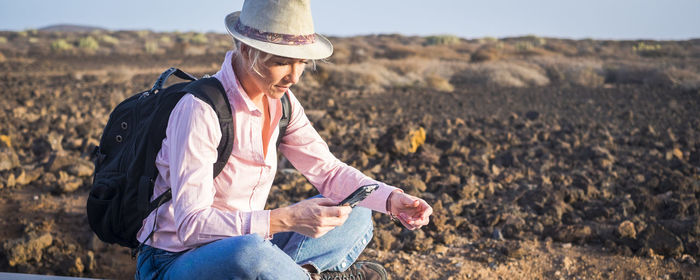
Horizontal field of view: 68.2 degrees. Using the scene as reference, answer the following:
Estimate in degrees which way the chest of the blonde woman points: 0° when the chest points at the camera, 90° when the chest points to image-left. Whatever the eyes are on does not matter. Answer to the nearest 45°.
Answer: approximately 315°

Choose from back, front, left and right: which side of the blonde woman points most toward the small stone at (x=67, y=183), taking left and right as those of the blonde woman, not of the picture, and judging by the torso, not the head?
back

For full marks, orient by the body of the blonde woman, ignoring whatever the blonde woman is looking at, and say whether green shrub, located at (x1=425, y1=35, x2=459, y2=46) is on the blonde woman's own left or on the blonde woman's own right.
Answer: on the blonde woman's own left

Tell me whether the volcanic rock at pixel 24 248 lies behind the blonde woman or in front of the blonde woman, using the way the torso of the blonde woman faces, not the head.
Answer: behind

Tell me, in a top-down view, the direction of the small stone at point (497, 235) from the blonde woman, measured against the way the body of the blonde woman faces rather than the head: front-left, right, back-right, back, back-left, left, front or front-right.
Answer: left

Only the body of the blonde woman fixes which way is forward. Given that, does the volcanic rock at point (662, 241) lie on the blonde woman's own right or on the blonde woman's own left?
on the blonde woman's own left

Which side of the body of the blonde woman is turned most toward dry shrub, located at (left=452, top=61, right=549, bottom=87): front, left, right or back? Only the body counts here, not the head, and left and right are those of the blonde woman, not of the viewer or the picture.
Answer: left

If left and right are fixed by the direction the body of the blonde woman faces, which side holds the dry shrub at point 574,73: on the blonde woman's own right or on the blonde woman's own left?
on the blonde woman's own left

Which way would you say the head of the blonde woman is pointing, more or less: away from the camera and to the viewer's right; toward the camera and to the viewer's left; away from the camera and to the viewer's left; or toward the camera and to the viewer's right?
toward the camera and to the viewer's right

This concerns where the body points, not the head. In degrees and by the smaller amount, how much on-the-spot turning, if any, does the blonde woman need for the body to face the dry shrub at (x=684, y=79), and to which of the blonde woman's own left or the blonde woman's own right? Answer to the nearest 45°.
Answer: approximately 90° to the blonde woman's own left
